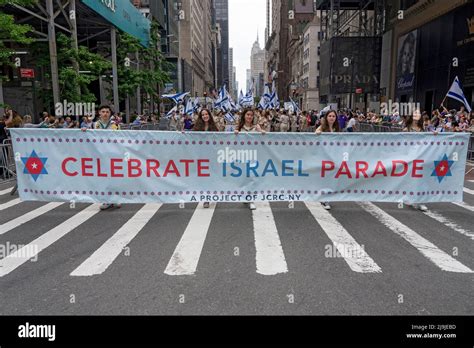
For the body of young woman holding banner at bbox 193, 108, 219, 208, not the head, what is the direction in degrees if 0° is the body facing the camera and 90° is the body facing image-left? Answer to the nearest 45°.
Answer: approximately 0°

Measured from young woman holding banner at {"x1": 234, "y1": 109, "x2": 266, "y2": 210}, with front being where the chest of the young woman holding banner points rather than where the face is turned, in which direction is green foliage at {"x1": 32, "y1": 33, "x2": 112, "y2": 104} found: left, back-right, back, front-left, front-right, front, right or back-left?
back-right

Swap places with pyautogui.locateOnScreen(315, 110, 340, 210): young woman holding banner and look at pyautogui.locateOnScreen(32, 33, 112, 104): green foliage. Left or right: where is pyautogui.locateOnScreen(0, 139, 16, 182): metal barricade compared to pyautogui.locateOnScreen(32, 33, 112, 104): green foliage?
left

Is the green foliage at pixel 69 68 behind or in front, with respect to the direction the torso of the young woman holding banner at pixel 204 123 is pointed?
behind

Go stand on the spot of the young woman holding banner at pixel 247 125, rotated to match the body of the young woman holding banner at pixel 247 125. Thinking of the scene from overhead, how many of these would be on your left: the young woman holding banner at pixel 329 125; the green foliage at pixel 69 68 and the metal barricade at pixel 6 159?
1

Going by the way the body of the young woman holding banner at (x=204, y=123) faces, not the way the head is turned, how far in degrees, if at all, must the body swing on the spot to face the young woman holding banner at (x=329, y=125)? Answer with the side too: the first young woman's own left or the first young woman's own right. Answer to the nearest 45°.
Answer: approximately 90° to the first young woman's own left

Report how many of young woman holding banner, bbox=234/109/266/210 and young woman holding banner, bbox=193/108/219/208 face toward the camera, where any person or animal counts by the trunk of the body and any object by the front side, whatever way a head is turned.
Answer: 2
